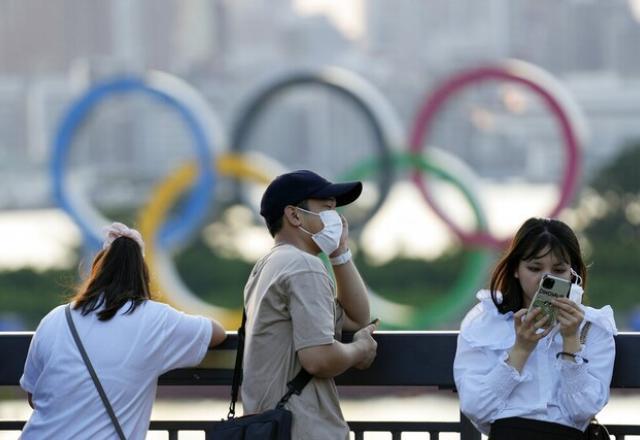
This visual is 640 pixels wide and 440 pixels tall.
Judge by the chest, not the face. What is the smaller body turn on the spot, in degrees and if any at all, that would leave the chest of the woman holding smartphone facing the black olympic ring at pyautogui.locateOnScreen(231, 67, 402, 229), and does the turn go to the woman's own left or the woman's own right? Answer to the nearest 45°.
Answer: approximately 180°

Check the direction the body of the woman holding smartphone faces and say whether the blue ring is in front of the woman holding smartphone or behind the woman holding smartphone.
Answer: behind

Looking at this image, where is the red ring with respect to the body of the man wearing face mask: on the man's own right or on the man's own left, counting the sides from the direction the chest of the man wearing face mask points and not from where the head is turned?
on the man's own left

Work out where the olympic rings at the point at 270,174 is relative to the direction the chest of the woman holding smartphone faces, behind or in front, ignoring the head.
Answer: behind

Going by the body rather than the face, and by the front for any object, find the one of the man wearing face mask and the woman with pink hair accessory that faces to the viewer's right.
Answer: the man wearing face mask

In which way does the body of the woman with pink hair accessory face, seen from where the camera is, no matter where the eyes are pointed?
away from the camera

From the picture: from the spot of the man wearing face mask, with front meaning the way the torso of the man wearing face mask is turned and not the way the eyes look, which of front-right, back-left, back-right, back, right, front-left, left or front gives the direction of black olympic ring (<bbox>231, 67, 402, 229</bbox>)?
left

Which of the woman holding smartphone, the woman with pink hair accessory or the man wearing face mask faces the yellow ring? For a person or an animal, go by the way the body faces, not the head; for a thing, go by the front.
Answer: the woman with pink hair accessory

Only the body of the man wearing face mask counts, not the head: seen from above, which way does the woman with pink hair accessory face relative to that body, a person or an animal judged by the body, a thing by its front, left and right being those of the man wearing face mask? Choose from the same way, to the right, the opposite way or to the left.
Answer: to the left

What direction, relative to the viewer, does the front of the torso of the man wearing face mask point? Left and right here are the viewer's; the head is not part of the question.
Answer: facing to the right of the viewer

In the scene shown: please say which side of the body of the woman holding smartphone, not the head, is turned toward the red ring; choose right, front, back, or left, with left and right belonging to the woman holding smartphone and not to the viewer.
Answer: back

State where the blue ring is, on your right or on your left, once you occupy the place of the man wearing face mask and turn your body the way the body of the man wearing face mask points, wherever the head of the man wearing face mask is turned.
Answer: on your left
